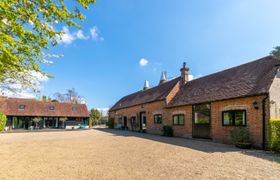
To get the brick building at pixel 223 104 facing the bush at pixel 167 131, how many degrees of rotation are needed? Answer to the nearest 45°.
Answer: approximately 90° to its right

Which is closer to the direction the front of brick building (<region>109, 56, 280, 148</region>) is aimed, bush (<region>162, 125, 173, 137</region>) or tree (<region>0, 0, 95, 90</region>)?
the tree

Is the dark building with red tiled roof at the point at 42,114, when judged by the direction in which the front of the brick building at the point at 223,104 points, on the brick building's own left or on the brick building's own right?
on the brick building's own right

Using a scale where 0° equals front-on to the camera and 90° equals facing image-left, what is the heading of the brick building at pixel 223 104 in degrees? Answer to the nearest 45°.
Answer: approximately 45°

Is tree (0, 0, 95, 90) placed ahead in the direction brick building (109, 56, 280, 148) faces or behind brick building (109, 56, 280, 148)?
ahead
